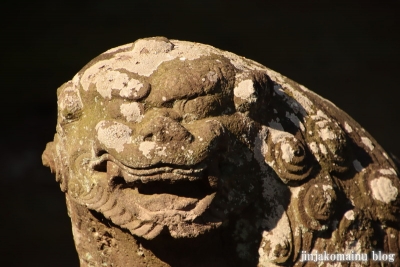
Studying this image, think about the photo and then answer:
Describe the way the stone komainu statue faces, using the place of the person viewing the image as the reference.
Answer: facing the viewer and to the left of the viewer
